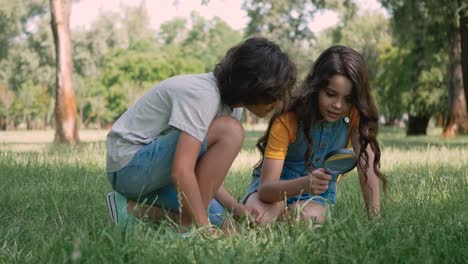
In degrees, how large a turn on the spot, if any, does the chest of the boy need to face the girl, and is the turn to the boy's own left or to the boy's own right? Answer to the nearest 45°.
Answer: approximately 45° to the boy's own left

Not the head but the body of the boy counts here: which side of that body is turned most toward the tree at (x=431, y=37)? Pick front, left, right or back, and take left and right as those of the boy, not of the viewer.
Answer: left

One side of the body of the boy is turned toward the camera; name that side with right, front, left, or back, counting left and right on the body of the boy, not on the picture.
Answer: right

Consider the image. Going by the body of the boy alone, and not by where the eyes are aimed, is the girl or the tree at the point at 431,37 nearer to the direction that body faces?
the girl
